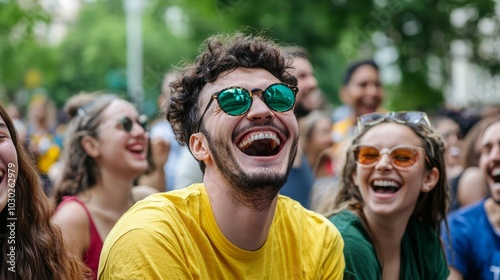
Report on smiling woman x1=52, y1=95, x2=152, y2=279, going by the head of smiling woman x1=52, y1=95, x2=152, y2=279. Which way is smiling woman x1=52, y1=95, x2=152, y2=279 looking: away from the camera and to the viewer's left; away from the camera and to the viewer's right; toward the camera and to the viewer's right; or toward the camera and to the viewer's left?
toward the camera and to the viewer's right

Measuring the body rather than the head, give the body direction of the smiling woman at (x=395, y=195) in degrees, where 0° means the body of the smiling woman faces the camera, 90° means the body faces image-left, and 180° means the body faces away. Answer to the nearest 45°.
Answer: approximately 0°

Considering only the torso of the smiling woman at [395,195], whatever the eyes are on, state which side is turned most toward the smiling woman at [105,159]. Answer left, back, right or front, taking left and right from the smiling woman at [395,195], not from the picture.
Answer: right
